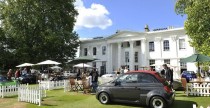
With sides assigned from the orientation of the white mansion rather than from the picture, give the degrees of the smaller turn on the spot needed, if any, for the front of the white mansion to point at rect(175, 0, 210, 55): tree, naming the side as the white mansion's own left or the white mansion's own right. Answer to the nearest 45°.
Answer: approximately 45° to the white mansion's own left

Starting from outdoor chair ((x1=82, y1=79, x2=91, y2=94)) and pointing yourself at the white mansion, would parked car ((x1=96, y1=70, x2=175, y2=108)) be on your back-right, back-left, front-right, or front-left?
back-right

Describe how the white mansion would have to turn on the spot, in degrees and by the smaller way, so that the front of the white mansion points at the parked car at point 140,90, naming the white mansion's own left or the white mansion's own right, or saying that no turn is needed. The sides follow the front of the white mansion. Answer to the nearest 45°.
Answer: approximately 45° to the white mansion's own left

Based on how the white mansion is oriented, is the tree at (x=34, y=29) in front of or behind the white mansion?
in front
